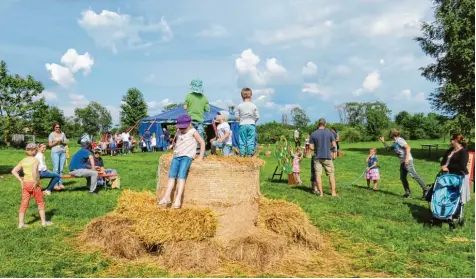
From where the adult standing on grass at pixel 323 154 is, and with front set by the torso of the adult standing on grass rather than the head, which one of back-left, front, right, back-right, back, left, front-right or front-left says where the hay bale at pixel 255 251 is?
back

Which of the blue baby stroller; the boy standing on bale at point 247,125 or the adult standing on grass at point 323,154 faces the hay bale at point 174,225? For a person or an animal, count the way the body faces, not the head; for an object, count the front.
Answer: the blue baby stroller

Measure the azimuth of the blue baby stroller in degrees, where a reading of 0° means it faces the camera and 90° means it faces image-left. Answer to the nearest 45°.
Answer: approximately 45°

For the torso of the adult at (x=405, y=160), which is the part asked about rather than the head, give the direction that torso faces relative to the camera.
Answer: to the viewer's left

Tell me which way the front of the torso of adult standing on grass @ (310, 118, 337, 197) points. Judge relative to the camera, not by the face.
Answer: away from the camera

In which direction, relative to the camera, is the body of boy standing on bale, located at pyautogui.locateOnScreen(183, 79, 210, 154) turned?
away from the camera

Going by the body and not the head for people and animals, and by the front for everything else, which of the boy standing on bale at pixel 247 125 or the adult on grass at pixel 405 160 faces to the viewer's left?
the adult on grass

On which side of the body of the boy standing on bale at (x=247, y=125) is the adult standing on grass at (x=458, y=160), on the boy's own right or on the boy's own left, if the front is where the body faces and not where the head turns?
on the boy's own right

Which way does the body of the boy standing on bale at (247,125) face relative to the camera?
away from the camera
